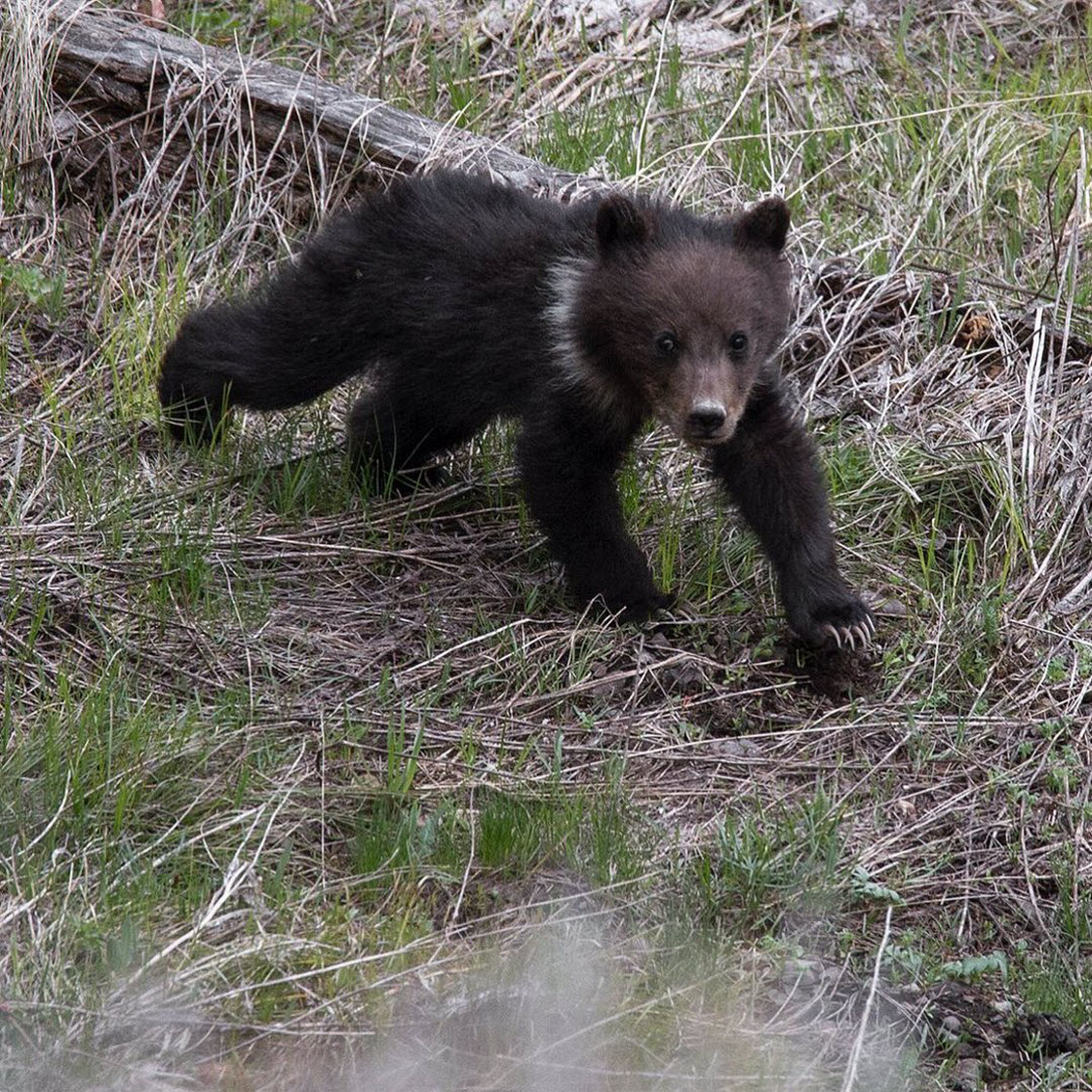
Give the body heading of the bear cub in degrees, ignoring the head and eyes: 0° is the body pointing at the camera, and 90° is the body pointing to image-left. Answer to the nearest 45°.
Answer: approximately 315°

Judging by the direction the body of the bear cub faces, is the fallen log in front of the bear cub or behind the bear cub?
behind
